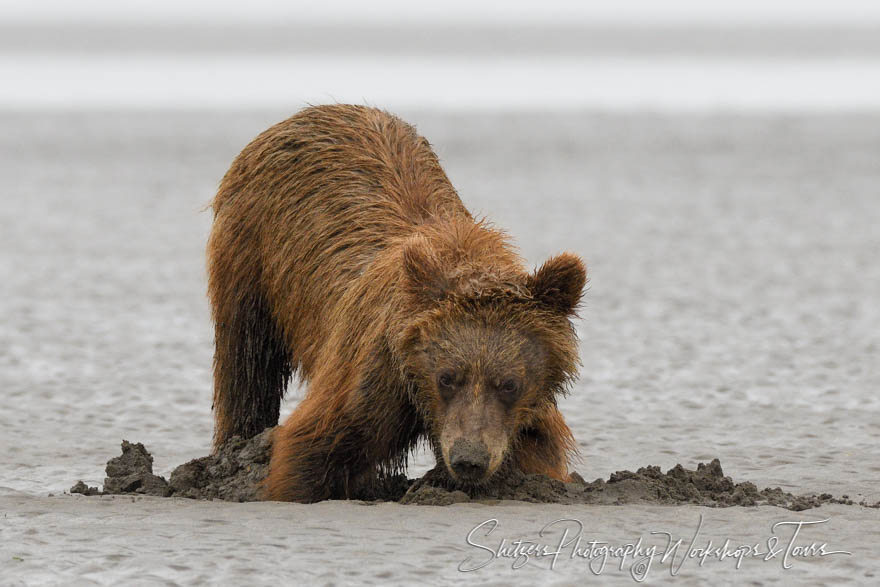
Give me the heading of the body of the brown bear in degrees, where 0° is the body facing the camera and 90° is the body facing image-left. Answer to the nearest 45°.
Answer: approximately 315°

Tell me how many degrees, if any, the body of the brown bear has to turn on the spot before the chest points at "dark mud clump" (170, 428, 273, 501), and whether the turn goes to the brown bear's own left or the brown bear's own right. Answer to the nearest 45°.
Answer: approximately 135° to the brown bear's own right

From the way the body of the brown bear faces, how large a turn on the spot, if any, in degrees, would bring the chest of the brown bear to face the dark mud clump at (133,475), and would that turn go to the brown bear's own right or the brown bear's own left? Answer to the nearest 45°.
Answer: approximately 135° to the brown bear's own right
